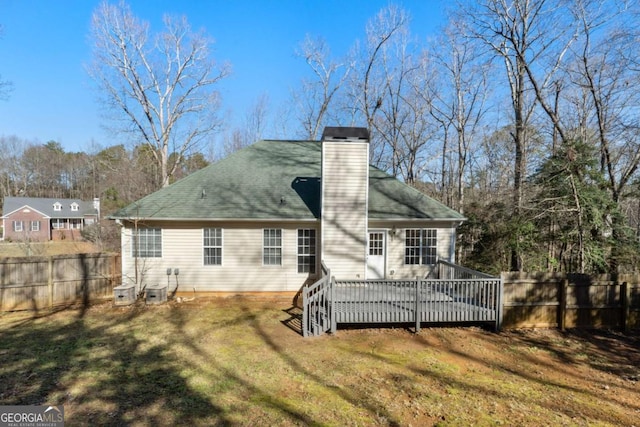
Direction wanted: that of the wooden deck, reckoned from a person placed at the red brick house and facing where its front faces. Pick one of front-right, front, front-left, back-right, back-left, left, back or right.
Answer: front

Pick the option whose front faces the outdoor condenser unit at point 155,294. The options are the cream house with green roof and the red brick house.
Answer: the red brick house

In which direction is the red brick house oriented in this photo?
toward the camera

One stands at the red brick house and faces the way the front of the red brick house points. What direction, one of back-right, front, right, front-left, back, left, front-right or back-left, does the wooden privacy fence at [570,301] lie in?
front

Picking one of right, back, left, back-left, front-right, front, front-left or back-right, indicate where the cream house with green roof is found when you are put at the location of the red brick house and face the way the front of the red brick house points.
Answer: front

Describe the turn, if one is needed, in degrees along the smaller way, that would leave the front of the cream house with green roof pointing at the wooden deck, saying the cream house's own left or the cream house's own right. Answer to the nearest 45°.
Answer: approximately 135° to the cream house's own right

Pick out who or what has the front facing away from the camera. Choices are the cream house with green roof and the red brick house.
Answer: the cream house with green roof

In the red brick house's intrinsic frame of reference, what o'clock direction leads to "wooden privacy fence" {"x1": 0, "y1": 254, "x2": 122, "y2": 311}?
The wooden privacy fence is roughly at 12 o'clock from the red brick house.

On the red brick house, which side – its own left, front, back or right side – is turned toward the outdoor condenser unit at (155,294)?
front

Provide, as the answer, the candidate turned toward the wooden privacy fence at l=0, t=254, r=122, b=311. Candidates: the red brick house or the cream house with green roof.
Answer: the red brick house

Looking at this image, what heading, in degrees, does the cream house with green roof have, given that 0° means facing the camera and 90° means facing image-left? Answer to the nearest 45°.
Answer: approximately 180°

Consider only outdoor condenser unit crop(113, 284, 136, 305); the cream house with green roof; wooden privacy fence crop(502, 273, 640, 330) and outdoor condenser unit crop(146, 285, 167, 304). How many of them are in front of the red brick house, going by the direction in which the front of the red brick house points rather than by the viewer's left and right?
4

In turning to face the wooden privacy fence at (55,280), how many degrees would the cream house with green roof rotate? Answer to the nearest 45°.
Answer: approximately 90° to its left
